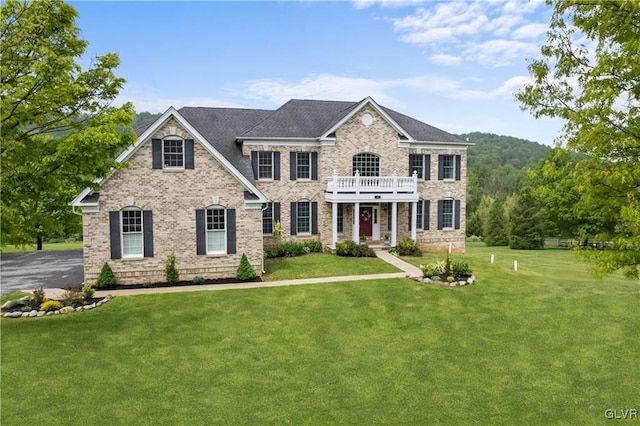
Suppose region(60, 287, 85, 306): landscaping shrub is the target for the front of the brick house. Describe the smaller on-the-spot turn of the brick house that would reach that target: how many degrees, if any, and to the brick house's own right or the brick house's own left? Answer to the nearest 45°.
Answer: approximately 45° to the brick house's own right

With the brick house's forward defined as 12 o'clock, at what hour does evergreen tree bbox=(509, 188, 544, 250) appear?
The evergreen tree is roughly at 8 o'clock from the brick house.

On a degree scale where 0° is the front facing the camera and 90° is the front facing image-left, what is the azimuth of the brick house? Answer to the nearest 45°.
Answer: approximately 0°

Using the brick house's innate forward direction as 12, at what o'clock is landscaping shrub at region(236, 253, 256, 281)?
The landscaping shrub is roughly at 12 o'clock from the brick house.

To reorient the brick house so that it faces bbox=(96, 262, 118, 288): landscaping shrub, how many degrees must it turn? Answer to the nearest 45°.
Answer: approximately 45° to its right

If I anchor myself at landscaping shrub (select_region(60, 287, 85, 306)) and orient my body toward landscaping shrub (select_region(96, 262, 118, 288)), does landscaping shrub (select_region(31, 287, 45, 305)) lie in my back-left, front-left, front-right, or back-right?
back-left

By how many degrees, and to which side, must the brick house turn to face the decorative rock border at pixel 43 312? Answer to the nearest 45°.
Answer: approximately 45° to its right

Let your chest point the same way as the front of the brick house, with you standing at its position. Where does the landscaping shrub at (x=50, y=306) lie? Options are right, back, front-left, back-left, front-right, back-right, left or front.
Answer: front-right

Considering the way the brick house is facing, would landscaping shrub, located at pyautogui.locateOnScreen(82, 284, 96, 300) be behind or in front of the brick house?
in front

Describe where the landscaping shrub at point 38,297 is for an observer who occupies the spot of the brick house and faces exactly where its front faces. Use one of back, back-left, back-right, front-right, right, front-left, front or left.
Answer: front-right

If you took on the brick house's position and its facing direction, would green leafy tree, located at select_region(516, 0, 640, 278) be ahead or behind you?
ahead
